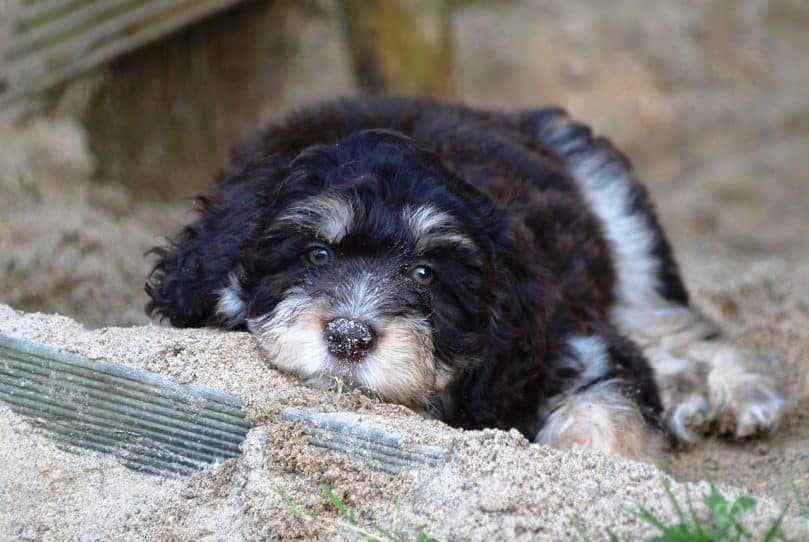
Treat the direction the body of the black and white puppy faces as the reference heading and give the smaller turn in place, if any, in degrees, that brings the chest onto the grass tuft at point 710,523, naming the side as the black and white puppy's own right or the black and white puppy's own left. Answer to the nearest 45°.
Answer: approximately 90° to the black and white puppy's own left

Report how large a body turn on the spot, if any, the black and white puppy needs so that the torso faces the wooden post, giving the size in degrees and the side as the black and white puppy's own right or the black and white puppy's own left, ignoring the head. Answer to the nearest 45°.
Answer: approximately 135° to the black and white puppy's own right

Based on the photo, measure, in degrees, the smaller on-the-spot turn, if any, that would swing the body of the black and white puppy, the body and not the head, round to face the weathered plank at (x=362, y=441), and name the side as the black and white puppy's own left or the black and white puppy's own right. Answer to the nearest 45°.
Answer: approximately 45° to the black and white puppy's own left

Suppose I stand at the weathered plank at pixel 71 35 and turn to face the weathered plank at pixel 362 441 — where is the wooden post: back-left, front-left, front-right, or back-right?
front-left

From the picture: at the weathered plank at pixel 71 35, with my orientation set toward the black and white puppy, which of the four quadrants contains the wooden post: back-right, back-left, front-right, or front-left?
front-left

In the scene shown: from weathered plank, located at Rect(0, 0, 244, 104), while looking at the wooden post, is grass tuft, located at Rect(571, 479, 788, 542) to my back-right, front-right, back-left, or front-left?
front-right

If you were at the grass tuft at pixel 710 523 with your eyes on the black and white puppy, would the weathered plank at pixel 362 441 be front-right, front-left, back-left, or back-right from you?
front-left

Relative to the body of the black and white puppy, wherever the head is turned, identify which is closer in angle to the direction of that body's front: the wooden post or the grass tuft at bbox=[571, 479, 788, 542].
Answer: the grass tuft

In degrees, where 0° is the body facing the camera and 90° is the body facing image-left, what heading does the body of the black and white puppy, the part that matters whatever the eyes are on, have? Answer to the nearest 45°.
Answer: approximately 45°

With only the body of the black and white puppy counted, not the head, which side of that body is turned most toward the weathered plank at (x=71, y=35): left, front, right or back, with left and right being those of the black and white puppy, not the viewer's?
right

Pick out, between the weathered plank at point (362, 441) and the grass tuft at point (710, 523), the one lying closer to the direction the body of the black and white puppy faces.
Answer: the weathered plank
